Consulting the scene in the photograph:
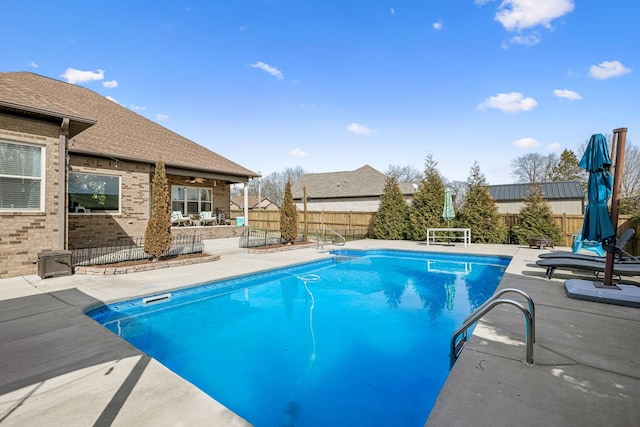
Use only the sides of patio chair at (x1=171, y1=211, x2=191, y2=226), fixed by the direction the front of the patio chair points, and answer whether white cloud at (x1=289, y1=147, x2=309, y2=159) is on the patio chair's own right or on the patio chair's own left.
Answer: on the patio chair's own left

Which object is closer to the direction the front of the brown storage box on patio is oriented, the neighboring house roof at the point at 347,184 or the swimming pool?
the swimming pool

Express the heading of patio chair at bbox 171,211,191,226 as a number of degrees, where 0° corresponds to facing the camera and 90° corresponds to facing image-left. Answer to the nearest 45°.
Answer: approximately 315°

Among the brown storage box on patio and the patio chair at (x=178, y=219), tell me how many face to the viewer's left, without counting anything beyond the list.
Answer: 0

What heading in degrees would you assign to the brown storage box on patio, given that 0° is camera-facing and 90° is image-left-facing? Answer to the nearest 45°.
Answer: approximately 315°

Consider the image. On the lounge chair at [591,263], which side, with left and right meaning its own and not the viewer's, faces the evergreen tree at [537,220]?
right

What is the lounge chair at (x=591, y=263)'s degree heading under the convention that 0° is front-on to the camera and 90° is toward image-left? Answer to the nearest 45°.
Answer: approximately 90°

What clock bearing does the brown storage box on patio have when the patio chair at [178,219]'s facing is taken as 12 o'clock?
The brown storage box on patio is roughly at 2 o'clock from the patio chair.

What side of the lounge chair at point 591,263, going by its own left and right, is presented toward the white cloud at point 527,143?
right

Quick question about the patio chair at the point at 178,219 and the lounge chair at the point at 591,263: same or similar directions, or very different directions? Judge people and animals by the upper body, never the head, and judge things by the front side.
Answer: very different directions
